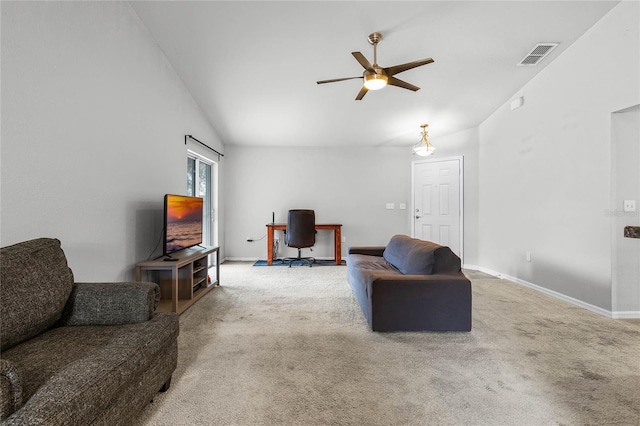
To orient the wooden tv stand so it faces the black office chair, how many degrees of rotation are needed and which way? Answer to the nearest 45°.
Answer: approximately 90° to its left

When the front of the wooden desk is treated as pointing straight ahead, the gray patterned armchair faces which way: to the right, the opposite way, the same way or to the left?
to the left

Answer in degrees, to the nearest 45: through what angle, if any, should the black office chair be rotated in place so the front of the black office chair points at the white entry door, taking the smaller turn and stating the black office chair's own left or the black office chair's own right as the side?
approximately 90° to the black office chair's own right

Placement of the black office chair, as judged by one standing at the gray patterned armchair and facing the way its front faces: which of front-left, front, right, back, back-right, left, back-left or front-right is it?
left

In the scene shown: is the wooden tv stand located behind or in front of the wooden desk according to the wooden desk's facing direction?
in front

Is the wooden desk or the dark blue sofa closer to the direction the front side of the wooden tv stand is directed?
the dark blue sofa

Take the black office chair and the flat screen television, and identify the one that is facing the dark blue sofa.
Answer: the flat screen television

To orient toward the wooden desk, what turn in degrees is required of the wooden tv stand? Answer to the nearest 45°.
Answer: approximately 90° to its left

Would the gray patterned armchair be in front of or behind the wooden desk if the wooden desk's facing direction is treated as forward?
in front

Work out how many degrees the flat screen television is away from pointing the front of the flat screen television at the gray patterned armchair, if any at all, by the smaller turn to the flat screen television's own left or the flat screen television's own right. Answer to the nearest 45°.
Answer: approximately 45° to the flat screen television's own right

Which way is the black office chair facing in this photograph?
away from the camera

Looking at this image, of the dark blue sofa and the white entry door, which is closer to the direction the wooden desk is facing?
the dark blue sofa

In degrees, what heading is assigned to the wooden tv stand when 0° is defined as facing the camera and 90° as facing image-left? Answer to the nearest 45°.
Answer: approximately 315°

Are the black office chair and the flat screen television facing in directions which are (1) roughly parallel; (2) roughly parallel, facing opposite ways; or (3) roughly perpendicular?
roughly perpendicular

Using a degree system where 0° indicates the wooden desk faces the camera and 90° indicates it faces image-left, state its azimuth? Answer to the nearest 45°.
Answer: approximately 0°

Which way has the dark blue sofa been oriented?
to the viewer's left

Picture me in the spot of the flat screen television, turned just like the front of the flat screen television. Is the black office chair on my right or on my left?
on my left

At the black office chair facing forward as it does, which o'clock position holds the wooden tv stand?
The wooden tv stand is roughly at 7 o'clock from the black office chair.
